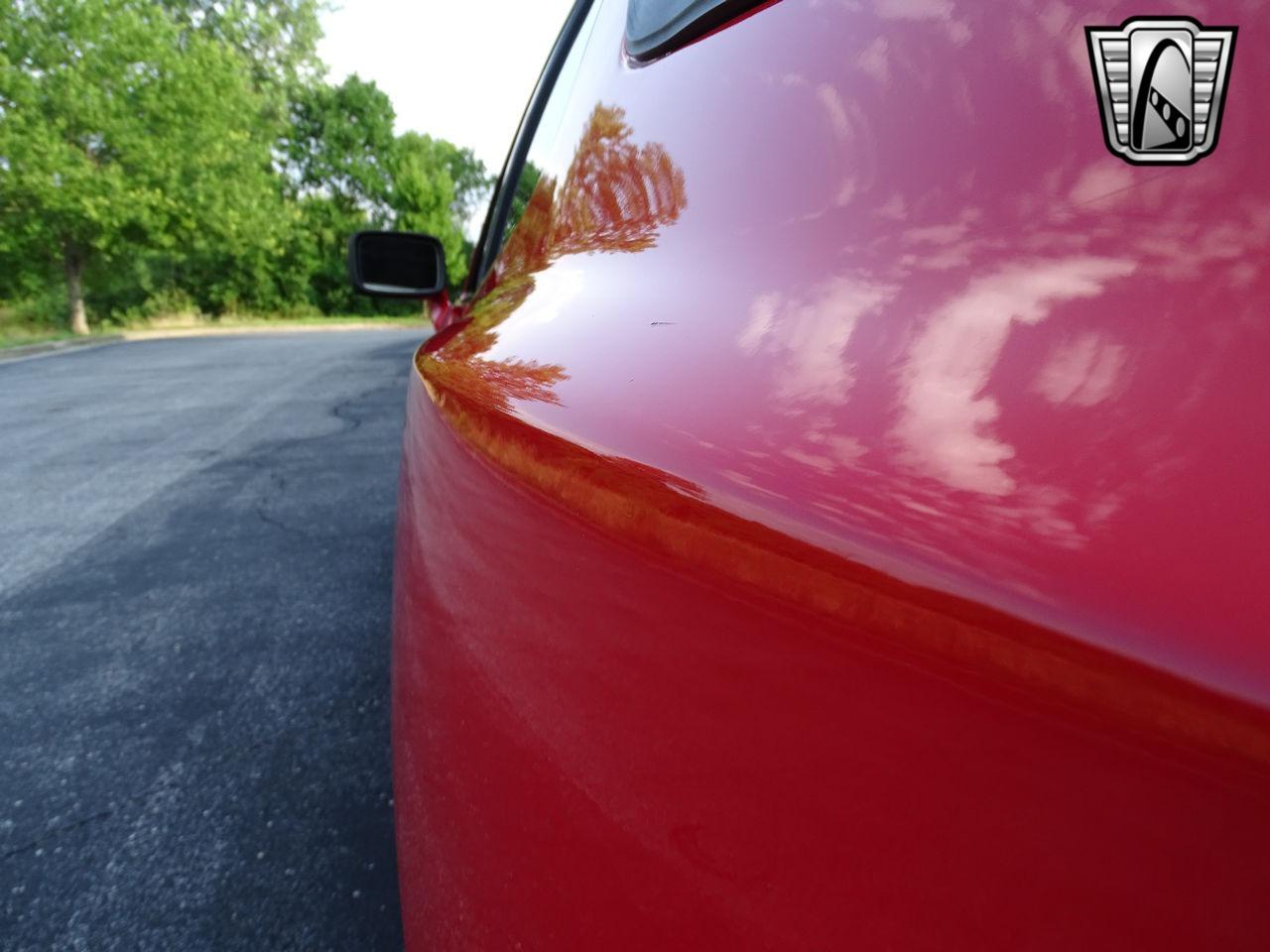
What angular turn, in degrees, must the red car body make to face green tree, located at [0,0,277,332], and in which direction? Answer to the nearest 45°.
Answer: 0° — it already faces it

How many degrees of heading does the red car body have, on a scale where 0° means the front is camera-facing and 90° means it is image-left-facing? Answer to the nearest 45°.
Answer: approximately 135°

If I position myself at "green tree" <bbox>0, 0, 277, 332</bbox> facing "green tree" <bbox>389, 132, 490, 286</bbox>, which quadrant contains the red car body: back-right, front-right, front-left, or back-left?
back-right

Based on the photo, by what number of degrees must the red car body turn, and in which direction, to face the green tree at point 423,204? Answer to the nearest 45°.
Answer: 0° — it already faces it

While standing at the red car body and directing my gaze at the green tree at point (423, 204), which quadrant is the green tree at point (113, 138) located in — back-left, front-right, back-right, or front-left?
front-left
